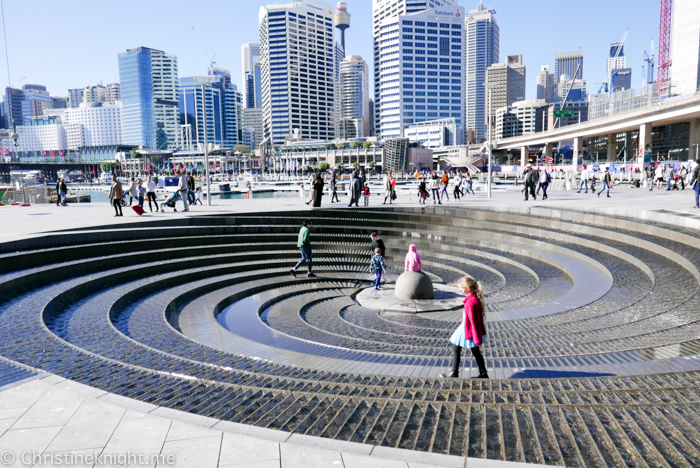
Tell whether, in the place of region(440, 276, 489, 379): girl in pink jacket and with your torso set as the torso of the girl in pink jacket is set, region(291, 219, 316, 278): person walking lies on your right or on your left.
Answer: on your right

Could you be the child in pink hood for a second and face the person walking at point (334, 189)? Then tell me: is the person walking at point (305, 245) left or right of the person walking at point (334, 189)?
left

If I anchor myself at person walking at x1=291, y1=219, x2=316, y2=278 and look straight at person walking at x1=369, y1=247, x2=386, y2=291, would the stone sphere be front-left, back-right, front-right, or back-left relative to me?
front-right

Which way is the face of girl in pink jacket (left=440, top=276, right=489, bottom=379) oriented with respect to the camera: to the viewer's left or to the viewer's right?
to the viewer's left
